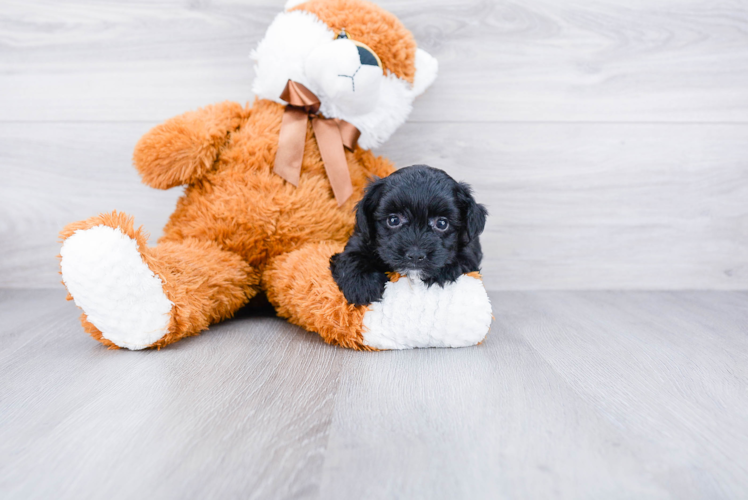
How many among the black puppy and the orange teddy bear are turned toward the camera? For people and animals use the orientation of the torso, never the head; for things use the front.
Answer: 2

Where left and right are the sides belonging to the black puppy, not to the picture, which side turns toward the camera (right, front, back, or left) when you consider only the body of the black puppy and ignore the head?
front

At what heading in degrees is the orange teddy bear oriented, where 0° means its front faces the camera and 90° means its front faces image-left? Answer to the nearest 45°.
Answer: approximately 0°
